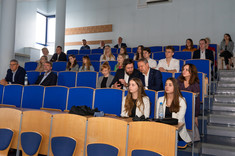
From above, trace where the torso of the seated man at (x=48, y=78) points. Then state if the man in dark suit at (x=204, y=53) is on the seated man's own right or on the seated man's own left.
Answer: on the seated man's own left

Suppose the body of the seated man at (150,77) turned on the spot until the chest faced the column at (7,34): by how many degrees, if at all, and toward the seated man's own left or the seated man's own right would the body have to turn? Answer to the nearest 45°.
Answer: approximately 90° to the seated man's own right

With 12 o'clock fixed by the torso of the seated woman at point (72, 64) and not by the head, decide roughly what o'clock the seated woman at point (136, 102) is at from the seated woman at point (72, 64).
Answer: the seated woman at point (136, 102) is roughly at 10 o'clock from the seated woman at point (72, 64).

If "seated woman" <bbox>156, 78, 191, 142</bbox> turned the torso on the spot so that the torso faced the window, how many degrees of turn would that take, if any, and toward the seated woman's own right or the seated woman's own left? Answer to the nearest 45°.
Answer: approximately 90° to the seated woman's own right

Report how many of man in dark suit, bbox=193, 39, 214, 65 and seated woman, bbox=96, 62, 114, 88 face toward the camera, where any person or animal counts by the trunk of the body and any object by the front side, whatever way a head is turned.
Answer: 2

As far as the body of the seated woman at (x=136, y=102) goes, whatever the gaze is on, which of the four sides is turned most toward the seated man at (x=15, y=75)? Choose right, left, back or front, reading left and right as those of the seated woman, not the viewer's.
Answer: right

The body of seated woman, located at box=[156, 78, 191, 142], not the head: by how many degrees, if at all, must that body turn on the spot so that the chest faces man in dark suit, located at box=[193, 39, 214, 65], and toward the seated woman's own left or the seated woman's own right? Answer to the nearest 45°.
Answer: approximately 135° to the seated woman's own right

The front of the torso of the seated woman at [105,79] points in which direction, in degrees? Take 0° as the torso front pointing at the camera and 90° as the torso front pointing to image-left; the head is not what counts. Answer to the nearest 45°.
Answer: approximately 0°

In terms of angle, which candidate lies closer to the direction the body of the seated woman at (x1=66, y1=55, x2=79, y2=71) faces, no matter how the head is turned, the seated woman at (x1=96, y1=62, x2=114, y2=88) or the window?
the seated woman

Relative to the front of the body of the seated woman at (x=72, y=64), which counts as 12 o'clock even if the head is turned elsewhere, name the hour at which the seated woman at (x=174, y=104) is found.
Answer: the seated woman at (x=174, y=104) is roughly at 10 o'clock from the seated woman at (x=72, y=64).

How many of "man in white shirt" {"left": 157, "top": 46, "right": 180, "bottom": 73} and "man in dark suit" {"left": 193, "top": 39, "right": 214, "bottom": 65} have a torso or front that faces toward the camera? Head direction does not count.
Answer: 2

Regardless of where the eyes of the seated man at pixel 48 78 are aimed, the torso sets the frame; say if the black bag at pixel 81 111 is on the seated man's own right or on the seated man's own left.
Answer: on the seated man's own left
